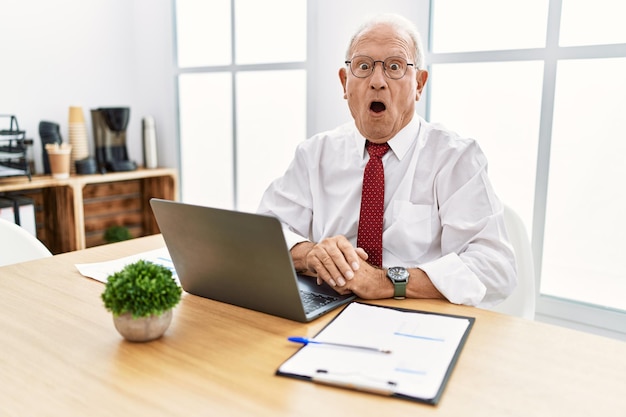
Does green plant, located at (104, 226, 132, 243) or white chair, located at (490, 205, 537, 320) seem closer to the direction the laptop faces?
the white chair

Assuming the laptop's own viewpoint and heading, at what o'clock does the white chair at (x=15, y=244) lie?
The white chair is roughly at 9 o'clock from the laptop.

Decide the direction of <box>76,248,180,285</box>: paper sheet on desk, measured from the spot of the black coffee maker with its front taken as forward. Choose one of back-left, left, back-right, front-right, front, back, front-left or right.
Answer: front-right

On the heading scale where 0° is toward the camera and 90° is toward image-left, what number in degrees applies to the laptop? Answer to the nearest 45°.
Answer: approximately 225°

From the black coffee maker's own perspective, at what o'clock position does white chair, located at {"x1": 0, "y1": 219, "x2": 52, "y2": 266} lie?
The white chair is roughly at 2 o'clock from the black coffee maker.

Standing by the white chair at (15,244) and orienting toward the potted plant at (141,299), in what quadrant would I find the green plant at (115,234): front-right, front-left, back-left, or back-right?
back-left

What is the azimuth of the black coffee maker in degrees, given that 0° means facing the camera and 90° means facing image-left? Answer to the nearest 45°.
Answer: approximately 315°

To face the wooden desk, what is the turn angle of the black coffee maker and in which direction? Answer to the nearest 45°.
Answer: approximately 45° to its right
